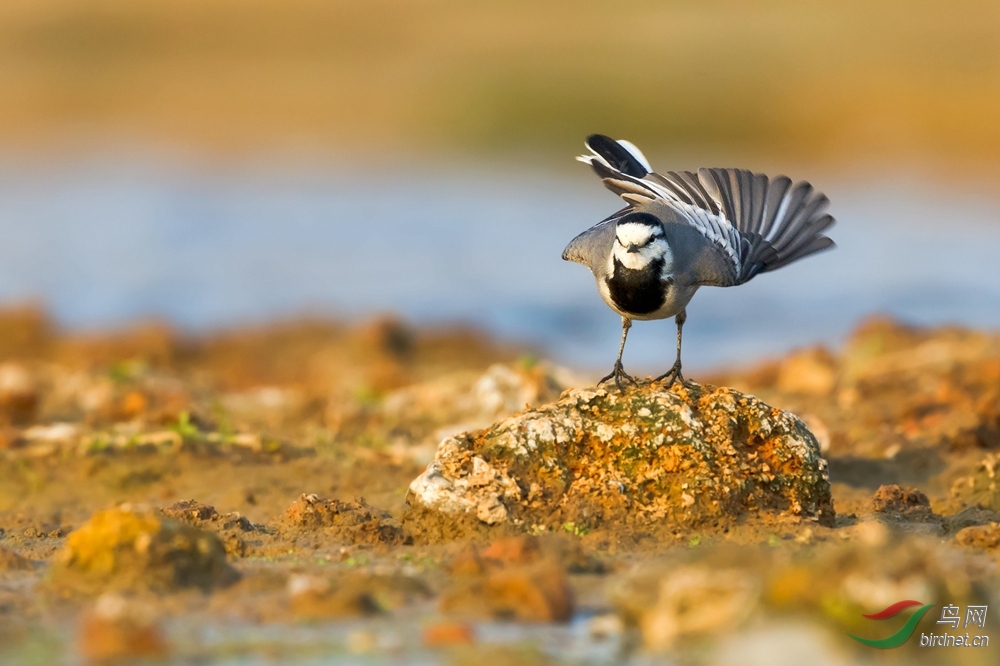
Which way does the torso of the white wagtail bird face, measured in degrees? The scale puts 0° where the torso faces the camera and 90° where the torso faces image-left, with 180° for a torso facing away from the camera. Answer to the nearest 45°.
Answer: approximately 0°
